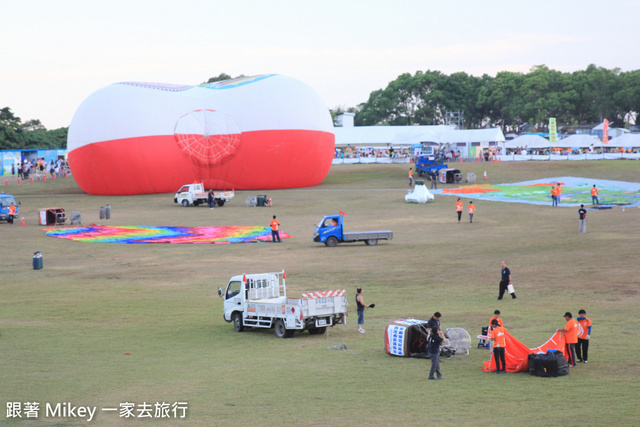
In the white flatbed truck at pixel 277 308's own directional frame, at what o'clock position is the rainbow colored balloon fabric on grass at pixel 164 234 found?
The rainbow colored balloon fabric on grass is roughly at 1 o'clock from the white flatbed truck.

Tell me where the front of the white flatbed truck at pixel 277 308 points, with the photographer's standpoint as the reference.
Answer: facing away from the viewer and to the left of the viewer

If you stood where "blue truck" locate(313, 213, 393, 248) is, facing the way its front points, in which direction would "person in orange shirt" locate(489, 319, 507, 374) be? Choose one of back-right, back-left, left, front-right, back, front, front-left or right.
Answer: left

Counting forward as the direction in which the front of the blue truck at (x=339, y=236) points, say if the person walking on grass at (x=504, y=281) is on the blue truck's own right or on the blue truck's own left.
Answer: on the blue truck's own left

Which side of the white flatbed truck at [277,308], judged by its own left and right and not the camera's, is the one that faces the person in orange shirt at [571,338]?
back

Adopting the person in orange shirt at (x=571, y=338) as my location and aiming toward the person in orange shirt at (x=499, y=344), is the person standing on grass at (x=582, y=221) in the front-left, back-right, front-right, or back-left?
back-right

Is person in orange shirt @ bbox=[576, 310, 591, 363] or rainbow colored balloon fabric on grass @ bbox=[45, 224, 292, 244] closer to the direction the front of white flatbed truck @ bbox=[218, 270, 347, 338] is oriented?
the rainbow colored balloon fabric on grass

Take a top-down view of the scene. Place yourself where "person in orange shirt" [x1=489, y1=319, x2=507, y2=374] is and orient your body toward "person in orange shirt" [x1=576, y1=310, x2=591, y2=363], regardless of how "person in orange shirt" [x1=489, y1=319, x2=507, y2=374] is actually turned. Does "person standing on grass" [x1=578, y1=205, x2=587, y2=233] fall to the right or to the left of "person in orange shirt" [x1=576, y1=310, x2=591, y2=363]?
left

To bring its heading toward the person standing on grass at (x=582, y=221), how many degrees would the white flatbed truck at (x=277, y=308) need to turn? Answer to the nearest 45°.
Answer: approximately 90° to its right

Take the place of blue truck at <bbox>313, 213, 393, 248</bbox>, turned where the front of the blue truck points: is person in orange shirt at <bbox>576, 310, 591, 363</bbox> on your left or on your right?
on your left

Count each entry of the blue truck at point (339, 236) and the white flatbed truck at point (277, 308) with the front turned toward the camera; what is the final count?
0

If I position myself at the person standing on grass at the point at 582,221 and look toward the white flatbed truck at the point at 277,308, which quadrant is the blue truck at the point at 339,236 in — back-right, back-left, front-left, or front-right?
front-right

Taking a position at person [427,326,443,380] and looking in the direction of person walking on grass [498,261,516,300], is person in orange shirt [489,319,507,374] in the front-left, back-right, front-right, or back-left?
front-right

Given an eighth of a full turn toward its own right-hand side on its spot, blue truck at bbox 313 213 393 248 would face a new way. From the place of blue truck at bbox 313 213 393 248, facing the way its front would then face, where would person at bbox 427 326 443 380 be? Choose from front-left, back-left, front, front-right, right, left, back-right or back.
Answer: back-left

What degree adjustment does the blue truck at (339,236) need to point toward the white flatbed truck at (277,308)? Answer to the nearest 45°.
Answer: approximately 90° to its left

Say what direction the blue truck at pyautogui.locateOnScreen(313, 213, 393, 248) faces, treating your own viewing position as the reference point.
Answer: facing to the left of the viewer
